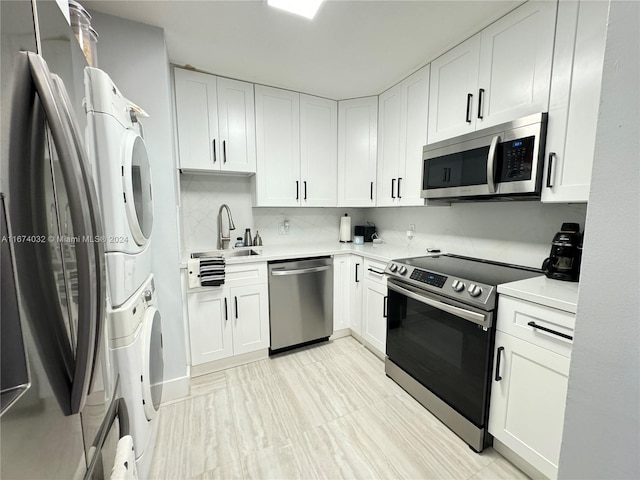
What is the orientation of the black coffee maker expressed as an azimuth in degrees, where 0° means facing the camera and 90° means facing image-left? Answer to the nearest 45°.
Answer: approximately 45°

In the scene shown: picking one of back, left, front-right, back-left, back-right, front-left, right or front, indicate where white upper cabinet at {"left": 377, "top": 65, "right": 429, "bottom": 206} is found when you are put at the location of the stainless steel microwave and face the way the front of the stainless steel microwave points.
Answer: right

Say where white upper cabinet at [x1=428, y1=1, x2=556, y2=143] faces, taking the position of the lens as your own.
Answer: facing the viewer and to the left of the viewer

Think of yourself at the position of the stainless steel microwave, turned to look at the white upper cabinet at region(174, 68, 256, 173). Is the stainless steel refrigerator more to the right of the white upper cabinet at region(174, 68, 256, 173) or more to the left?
left

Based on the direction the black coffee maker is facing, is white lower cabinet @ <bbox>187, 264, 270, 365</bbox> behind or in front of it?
in front

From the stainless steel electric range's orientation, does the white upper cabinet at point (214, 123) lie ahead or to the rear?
ahead
